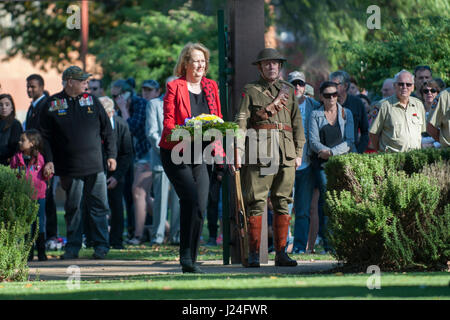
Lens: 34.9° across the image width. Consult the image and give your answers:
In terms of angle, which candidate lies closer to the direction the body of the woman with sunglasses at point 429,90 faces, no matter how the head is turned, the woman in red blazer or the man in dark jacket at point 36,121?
the woman in red blazer

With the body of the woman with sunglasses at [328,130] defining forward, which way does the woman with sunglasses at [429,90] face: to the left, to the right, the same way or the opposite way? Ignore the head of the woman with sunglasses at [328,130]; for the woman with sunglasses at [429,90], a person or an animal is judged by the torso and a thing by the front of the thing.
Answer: the same way

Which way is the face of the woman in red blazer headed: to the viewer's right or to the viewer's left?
to the viewer's right

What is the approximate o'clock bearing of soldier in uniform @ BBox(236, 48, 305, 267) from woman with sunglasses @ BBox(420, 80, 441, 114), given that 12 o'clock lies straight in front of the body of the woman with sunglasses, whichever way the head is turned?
The soldier in uniform is roughly at 1 o'clock from the woman with sunglasses.

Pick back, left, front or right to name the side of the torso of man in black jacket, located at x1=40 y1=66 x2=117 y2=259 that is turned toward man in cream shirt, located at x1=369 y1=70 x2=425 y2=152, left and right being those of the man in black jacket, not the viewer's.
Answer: left

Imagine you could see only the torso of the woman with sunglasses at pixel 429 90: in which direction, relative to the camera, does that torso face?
toward the camera

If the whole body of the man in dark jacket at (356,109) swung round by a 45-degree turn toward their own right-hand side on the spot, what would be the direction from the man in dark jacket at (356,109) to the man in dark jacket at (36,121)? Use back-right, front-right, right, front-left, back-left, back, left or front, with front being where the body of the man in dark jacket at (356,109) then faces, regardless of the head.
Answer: front

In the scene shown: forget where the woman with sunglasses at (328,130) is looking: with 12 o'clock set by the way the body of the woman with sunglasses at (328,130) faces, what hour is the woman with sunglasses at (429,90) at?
the woman with sunglasses at (429,90) is roughly at 8 o'clock from the woman with sunglasses at (328,130).

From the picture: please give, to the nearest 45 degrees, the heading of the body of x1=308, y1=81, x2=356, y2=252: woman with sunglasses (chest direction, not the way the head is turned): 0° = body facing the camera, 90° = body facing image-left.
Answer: approximately 0°

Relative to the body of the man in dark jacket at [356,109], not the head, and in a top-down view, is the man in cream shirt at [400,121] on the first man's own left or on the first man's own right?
on the first man's own left

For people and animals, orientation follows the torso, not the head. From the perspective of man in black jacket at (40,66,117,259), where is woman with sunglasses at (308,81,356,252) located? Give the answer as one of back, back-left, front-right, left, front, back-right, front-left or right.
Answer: left
